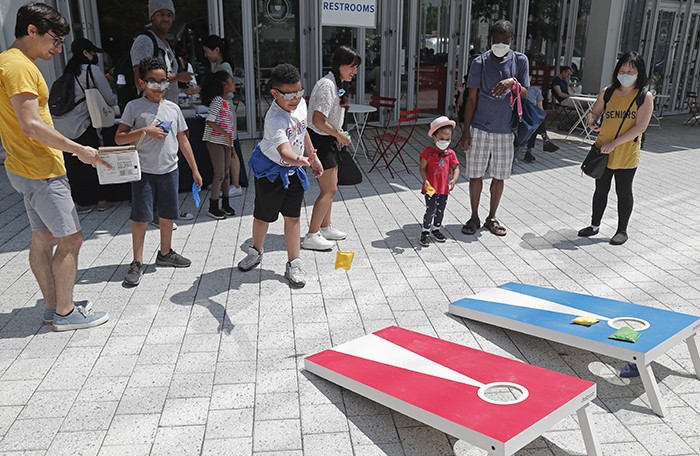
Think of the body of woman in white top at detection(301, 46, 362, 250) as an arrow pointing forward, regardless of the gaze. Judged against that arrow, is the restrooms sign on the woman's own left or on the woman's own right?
on the woman's own left

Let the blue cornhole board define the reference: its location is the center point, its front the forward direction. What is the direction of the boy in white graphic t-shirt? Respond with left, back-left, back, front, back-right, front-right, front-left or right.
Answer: front-left

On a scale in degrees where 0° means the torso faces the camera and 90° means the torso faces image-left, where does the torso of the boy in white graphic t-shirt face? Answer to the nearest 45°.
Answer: approximately 315°

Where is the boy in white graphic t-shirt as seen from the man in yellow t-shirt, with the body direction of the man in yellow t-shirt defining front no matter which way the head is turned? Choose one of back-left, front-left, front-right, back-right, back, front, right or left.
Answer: front

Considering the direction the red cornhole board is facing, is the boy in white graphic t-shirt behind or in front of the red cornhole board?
in front

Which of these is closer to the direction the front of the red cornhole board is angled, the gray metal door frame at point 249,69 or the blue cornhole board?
the gray metal door frame

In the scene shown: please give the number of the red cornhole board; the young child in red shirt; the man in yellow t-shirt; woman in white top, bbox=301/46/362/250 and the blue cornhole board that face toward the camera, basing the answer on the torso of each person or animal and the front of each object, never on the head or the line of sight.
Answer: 1

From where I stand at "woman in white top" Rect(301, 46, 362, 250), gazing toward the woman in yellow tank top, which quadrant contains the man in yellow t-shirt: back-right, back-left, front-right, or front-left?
back-right

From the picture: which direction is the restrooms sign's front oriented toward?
toward the camera

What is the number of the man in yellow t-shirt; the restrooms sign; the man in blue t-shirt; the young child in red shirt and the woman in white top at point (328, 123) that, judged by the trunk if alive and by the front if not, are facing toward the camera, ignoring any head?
3

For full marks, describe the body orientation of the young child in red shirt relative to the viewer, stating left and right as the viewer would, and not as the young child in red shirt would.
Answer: facing the viewer

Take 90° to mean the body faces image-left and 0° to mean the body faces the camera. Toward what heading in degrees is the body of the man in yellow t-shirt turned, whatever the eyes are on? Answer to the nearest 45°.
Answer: approximately 270°

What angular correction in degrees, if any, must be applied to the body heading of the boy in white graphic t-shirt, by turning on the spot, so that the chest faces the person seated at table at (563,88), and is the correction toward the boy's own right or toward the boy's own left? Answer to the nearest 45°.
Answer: approximately 90° to the boy's own left

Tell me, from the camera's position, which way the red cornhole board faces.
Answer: facing away from the viewer and to the left of the viewer

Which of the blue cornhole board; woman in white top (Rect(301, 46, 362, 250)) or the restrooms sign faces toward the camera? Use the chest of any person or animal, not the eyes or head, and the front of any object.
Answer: the restrooms sign

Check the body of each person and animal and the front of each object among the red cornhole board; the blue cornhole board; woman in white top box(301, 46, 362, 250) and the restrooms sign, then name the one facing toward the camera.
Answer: the restrooms sign

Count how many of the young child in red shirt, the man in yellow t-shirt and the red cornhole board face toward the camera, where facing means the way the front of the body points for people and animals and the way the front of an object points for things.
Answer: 1

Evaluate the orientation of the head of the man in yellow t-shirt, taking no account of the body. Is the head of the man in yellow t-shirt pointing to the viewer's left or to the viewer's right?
to the viewer's right

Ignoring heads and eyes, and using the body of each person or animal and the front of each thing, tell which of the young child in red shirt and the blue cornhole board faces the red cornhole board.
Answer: the young child in red shirt
